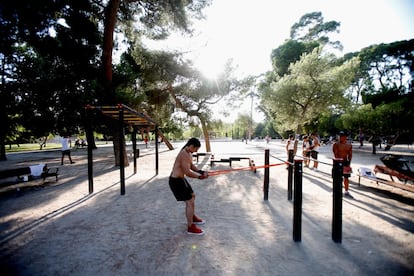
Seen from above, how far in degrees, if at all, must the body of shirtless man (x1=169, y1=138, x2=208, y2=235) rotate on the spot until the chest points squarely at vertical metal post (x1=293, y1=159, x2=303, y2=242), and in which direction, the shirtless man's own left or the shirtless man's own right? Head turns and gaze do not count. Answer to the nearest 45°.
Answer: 0° — they already face it

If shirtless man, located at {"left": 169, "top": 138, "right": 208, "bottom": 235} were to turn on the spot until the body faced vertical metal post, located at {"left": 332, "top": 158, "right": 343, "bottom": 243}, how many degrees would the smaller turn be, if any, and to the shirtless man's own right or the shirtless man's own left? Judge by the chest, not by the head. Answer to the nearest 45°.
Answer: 0° — they already face it

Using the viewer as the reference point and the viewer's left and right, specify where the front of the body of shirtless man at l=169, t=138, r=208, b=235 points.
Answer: facing to the right of the viewer
